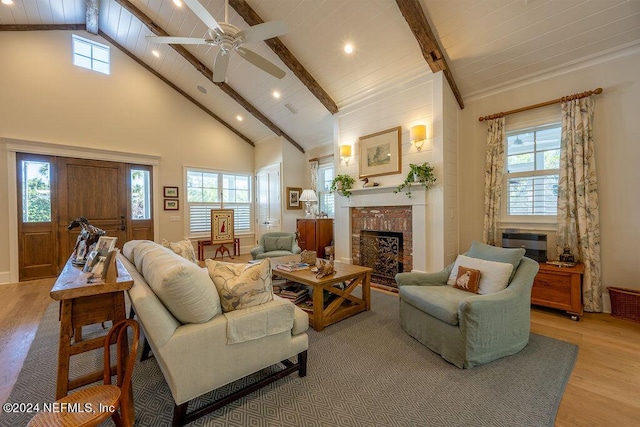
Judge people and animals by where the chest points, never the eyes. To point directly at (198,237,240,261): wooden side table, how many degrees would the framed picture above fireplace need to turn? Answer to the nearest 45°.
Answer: approximately 45° to its right

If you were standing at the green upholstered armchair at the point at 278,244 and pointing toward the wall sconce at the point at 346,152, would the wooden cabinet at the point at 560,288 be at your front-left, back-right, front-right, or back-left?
front-right

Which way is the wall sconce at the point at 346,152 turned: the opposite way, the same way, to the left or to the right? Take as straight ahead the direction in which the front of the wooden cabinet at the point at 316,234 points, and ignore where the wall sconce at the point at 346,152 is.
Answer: the same way

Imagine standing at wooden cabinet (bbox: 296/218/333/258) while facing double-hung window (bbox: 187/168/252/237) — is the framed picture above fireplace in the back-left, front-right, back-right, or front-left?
back-left

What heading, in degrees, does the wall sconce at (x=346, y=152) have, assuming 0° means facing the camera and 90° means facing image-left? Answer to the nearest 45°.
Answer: approximately 45°

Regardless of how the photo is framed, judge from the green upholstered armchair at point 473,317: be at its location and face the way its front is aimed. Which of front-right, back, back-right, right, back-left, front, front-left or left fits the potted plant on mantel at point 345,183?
right

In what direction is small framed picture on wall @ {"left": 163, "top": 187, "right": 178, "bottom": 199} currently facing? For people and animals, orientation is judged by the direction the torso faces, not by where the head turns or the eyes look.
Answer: toward the camera

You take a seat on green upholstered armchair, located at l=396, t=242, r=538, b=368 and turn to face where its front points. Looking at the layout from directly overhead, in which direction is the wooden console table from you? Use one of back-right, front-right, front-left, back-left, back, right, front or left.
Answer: front

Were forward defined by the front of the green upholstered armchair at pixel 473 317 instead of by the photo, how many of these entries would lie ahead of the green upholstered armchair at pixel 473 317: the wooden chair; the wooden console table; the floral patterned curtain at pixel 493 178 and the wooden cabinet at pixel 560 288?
2

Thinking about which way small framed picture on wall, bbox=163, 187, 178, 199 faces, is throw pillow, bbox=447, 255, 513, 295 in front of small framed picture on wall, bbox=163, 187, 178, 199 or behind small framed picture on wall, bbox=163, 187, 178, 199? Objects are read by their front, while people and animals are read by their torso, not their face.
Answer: in front

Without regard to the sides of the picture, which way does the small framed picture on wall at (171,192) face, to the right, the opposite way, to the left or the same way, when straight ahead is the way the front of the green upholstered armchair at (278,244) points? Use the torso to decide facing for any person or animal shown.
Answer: the same way

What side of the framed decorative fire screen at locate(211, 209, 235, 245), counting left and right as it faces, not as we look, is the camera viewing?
front

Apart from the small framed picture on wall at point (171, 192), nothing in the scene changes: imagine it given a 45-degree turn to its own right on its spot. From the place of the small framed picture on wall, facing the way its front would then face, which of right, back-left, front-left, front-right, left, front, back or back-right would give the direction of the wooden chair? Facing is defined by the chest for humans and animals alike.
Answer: front-left

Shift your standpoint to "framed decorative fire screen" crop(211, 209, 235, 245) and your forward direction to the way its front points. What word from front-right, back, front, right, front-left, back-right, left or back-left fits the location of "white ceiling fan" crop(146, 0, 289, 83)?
front

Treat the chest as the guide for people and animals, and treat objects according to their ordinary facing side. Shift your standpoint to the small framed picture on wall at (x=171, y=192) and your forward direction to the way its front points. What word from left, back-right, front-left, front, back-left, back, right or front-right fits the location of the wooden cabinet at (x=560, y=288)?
front-left
